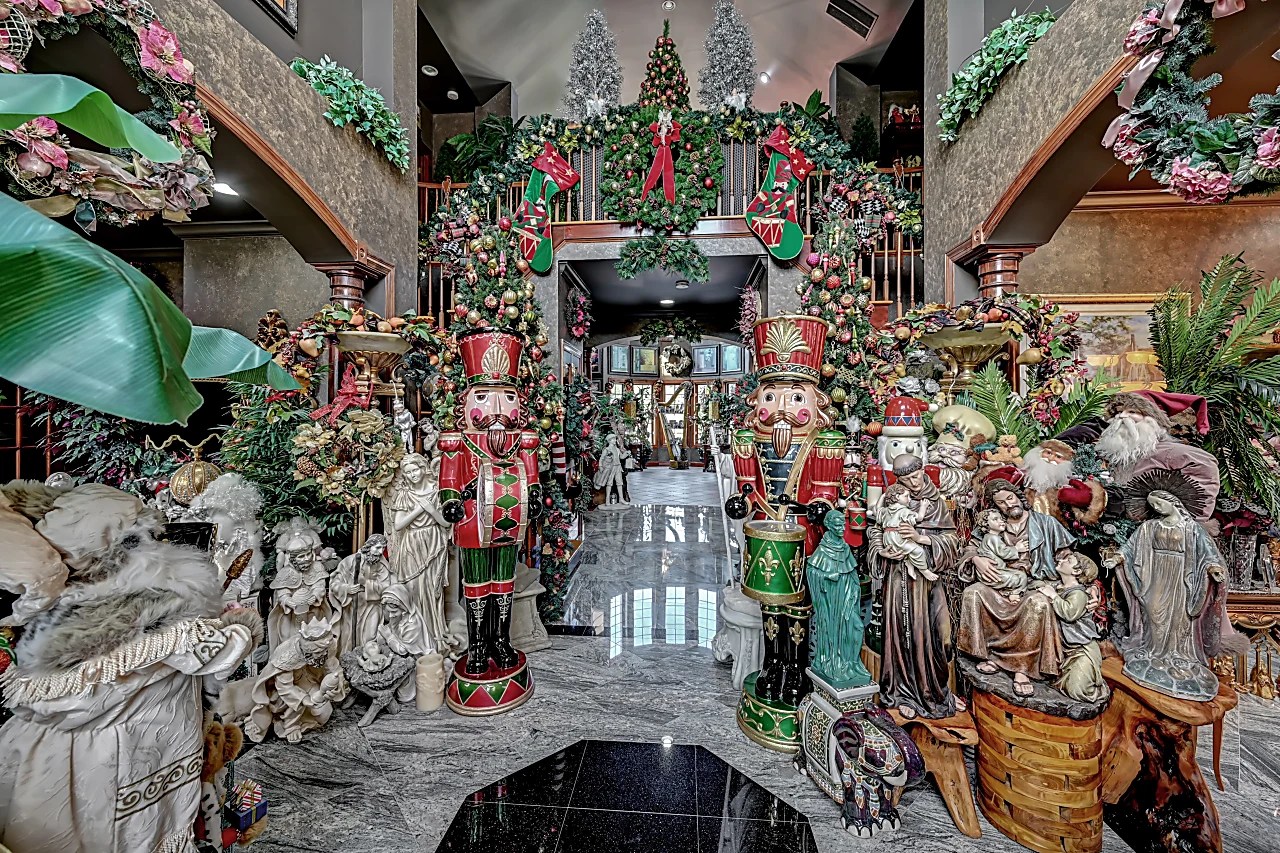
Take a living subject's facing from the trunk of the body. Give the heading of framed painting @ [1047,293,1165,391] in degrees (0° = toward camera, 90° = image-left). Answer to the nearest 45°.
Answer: approximately 0°

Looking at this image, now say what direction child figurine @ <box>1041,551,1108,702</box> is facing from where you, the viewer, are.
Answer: facing to the left of the viewer

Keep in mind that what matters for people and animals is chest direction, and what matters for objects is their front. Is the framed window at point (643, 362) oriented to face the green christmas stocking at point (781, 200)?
yes

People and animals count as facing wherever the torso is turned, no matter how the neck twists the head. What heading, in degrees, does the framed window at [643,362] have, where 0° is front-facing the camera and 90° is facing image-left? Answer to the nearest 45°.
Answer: approximately 0°

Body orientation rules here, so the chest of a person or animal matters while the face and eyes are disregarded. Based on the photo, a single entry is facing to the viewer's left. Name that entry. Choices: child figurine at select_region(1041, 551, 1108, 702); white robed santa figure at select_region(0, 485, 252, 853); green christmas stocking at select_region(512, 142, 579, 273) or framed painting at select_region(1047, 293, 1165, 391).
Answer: the child figurine
